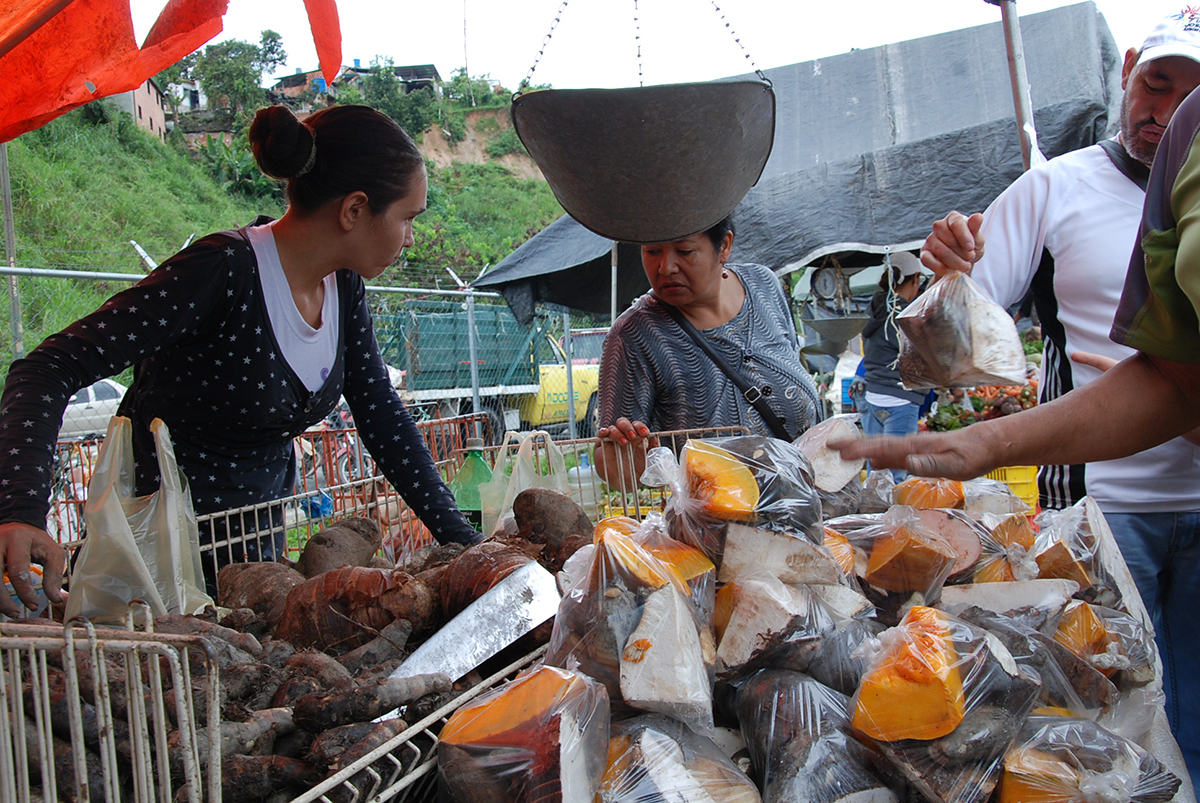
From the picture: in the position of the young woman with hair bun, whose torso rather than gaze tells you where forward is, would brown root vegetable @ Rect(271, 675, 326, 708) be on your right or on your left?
on your right

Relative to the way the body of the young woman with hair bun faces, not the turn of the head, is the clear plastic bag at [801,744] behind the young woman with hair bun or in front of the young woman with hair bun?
in front

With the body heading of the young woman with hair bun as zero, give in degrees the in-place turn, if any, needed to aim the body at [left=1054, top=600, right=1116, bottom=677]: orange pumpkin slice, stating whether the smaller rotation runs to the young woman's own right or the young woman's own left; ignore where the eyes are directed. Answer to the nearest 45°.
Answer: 0° — they already face it

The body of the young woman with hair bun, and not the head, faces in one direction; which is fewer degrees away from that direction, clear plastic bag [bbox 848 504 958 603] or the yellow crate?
the clear plastic bag

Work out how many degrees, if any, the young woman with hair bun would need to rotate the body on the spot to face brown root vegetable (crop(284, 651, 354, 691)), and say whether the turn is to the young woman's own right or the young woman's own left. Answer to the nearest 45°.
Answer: approximately 45° to the young woman's own right

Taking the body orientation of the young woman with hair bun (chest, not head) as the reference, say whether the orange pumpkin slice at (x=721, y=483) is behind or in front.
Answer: in front

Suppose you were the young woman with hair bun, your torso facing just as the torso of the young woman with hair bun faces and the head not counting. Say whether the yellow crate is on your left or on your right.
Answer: on your left

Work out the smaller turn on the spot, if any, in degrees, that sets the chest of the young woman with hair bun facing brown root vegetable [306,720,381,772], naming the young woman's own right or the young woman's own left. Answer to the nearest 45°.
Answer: approximately 45° to the young woman's own right

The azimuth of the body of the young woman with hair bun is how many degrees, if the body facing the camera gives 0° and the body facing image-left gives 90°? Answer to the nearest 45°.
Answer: approximately 315°

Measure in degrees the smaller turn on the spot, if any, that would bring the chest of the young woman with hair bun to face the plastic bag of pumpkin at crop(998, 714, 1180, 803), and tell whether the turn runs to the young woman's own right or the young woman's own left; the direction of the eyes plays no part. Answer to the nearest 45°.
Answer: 0° — they already face it
